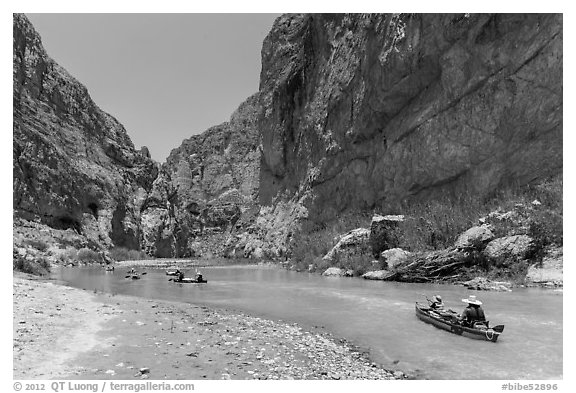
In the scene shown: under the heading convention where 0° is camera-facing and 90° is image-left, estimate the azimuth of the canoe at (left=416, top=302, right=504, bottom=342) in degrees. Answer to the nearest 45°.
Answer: approximately 135°

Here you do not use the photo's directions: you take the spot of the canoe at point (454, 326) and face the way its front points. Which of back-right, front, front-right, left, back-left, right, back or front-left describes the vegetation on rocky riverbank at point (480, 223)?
front-right

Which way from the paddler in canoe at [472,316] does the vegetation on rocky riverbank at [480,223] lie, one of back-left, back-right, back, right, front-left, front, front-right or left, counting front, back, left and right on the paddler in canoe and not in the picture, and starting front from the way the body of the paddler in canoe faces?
front-right

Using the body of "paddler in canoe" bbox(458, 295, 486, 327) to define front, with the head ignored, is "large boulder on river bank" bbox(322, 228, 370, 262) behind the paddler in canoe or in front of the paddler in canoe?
in front

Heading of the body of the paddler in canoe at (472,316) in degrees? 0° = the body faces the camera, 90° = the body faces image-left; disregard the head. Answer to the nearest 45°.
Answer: approximately 135°

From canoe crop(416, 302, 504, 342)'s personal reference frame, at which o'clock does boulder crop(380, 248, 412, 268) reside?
The boulder is roughly at 1 o'clock from the canoe.

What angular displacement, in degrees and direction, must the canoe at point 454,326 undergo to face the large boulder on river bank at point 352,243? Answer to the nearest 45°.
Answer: approximately 45° to its right

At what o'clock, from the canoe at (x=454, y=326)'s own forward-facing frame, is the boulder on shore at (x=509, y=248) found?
The boulder on shore is roughly at 2 o'clock from the canoe.

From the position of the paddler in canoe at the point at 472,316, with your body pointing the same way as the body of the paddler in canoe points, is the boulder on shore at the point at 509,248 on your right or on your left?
on your right
